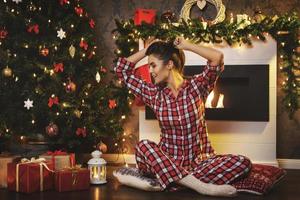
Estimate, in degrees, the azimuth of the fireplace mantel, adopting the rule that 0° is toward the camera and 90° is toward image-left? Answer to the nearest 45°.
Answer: approximately 0°

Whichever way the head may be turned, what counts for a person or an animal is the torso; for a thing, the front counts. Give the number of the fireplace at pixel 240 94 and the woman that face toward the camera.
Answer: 2

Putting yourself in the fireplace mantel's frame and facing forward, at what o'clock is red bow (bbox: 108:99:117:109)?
The red bow is roughly at 3 o'clock from the fireplace mantel.

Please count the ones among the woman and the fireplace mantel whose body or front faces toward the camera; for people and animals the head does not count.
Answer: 2

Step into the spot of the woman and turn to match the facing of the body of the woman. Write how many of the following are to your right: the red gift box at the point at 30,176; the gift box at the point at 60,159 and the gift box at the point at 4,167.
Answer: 3

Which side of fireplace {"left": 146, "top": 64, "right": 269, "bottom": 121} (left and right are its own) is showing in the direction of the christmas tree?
right

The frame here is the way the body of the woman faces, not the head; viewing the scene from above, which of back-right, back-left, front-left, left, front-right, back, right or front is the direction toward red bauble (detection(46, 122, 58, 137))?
back-right

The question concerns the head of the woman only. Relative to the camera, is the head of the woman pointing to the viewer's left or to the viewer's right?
to the viewer's left
